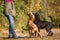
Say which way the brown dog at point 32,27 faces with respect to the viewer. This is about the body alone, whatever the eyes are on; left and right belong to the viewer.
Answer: facing away from the viewer and to the left of the viewer
